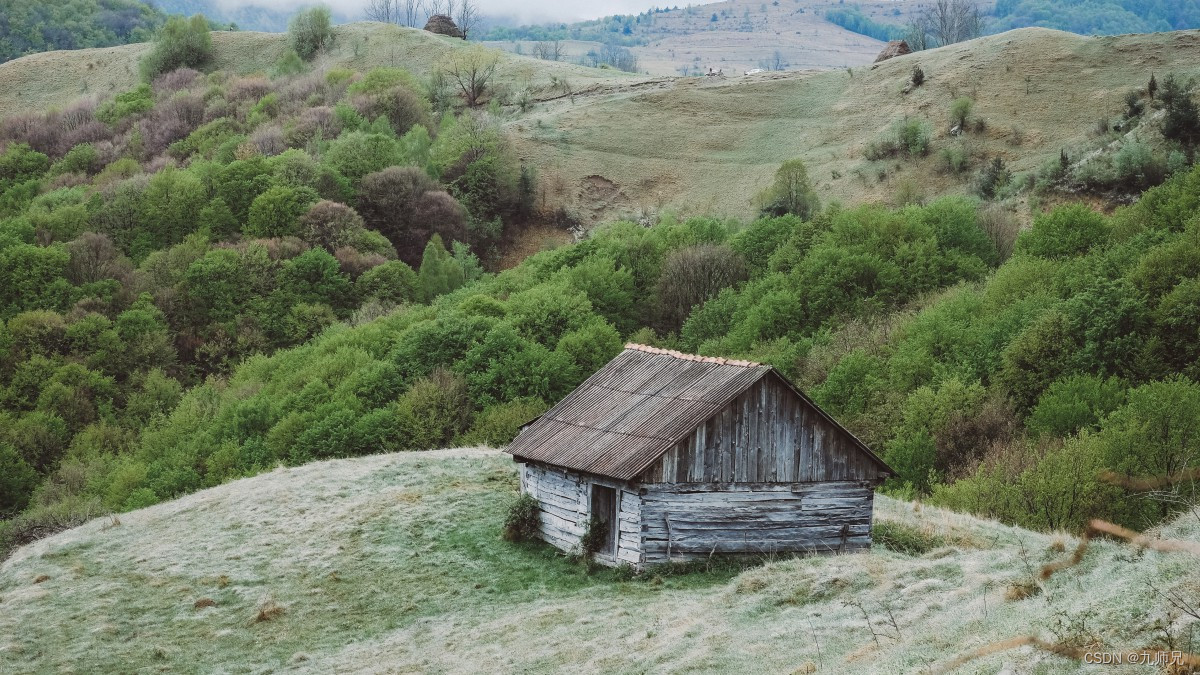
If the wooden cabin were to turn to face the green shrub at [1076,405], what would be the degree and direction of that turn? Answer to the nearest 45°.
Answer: approximately 180°

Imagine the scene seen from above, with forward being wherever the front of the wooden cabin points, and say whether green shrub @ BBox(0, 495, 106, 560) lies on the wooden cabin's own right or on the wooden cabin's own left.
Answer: on the wooden cabin's own right

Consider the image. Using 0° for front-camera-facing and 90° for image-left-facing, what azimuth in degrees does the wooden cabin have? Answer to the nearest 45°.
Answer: approximately 45°

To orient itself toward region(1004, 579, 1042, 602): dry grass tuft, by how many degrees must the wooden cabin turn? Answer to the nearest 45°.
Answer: approximately 90° to its left

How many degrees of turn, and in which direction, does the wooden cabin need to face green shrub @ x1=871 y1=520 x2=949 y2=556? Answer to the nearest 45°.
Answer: approximately 135° to its left
